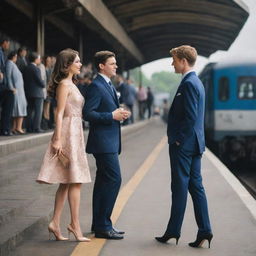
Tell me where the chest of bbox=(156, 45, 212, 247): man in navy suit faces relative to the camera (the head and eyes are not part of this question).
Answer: to the viewer's left

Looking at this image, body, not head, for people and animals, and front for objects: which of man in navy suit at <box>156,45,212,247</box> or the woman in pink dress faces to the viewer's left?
the man in navy suit

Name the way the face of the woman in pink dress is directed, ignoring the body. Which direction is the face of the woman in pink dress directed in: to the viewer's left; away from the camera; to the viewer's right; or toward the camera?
to the viewer's right

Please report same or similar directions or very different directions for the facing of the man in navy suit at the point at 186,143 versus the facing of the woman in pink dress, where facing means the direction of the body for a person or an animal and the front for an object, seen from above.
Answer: very different directions
